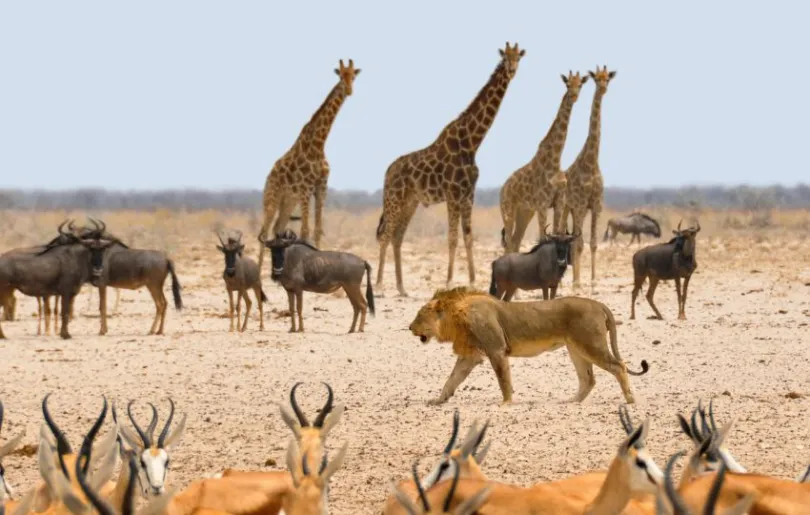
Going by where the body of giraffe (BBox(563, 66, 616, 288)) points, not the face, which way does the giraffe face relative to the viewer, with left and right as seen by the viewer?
facing the viewer and to the right of the viewer

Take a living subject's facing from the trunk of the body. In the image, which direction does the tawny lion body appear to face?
to the viewer's left

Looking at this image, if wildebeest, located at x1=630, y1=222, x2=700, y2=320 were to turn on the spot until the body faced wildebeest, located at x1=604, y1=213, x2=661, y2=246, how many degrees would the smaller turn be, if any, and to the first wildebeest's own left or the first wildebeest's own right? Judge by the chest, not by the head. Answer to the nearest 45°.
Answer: approximately 135° to the first wildebeest's own left

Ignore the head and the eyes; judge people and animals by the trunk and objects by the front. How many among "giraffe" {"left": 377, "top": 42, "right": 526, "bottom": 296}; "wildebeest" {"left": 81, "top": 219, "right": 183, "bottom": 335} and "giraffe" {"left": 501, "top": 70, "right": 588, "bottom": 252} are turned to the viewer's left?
1

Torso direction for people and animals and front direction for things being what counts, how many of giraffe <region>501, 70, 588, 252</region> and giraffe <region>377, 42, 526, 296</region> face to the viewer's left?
0

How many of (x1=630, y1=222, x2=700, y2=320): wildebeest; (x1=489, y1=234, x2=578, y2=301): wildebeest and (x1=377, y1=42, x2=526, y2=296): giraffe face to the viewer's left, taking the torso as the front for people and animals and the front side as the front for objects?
0

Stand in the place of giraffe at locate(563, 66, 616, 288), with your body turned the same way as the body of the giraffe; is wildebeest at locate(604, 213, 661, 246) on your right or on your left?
on your left

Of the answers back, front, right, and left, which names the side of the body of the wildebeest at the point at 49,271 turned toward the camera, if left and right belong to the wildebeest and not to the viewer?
right

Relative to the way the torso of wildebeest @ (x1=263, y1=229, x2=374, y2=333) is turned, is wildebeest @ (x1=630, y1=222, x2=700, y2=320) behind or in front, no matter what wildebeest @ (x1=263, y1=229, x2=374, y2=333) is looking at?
behind

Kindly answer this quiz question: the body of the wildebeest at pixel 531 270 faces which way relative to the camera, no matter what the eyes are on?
to the viewer's right

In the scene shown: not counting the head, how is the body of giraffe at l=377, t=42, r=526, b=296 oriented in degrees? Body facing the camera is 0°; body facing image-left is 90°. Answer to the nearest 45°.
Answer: approximately 270°

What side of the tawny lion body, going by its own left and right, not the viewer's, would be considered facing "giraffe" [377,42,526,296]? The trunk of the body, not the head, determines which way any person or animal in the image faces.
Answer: right

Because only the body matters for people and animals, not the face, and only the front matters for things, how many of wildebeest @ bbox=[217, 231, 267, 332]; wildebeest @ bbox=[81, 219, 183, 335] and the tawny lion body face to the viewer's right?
0
